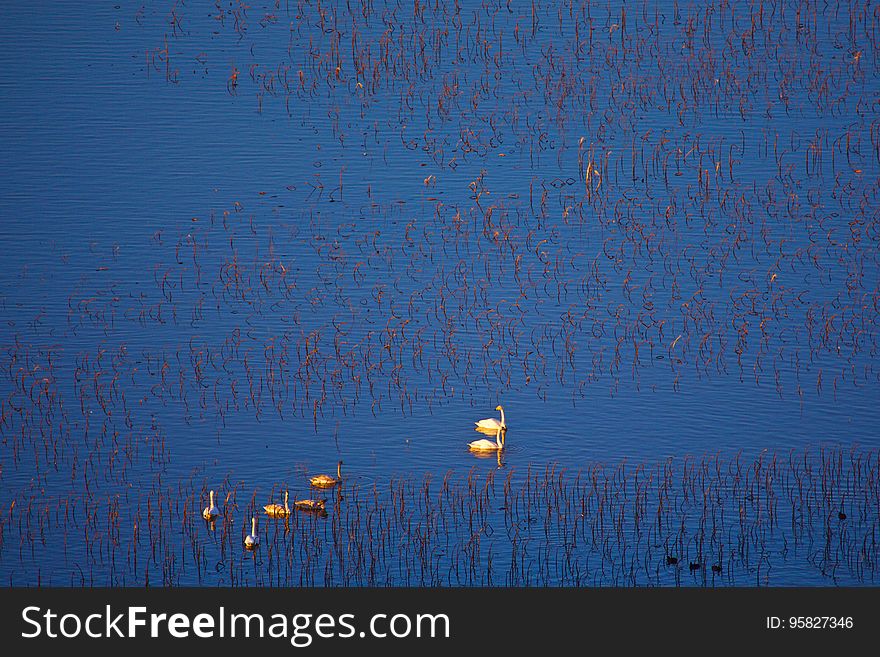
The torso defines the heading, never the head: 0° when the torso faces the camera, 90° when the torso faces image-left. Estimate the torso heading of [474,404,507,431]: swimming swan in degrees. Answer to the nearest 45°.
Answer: approximately 270°

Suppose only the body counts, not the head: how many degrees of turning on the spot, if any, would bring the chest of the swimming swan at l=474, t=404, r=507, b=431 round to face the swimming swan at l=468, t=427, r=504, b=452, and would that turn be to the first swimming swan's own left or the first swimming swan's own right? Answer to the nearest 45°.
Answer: approximately 90° to the first swimming swan's own right

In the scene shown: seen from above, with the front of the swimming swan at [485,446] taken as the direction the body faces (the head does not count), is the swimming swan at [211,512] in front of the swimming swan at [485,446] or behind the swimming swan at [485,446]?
behind

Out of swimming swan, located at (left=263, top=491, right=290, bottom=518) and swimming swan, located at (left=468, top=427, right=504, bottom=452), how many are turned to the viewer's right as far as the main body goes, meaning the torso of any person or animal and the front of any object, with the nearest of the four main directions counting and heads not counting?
2

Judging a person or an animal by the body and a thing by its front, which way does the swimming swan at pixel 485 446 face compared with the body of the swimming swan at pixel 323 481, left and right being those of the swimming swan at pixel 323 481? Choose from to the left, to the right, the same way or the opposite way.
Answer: the same way

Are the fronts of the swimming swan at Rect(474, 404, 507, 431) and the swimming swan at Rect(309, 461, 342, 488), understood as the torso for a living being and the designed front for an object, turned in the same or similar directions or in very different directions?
same or similar directions

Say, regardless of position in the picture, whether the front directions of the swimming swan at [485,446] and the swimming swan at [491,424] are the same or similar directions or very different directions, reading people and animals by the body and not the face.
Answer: same or similar directions

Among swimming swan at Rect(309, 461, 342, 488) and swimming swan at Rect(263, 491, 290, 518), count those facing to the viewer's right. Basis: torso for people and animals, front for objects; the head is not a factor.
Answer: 2

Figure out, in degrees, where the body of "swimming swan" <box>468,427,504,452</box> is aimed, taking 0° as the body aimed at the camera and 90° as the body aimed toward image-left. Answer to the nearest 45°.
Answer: approximately 270°

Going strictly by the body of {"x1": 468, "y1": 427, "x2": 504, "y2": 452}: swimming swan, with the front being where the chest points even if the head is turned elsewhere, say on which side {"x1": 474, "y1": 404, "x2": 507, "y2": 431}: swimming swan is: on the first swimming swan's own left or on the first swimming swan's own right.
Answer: on the first swimming swan's own left

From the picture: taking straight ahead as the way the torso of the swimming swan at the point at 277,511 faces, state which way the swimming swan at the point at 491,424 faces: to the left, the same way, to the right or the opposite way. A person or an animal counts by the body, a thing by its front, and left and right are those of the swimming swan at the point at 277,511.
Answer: the same way

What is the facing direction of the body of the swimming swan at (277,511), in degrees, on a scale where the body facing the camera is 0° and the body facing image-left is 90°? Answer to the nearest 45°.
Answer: approximately 270°

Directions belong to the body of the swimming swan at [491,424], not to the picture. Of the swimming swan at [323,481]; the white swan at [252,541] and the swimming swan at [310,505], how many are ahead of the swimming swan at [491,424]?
0

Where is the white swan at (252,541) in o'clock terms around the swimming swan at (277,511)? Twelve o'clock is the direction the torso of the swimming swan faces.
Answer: The white swan is roughly at 4 o'clock from the swimming swan.

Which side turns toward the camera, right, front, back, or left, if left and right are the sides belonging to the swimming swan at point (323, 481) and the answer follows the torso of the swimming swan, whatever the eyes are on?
right

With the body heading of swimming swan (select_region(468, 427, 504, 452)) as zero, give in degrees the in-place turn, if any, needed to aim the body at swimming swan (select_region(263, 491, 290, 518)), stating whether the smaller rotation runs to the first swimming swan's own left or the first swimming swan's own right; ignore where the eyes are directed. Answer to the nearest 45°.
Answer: approximately 135° to the first swimming swan's own right

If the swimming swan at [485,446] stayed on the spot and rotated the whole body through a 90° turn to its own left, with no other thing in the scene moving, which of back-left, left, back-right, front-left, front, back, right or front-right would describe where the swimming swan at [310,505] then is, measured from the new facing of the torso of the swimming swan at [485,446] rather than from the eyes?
back-left

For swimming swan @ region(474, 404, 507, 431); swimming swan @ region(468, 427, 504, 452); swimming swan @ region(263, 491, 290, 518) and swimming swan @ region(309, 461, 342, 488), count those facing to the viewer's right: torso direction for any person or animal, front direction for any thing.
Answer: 4
